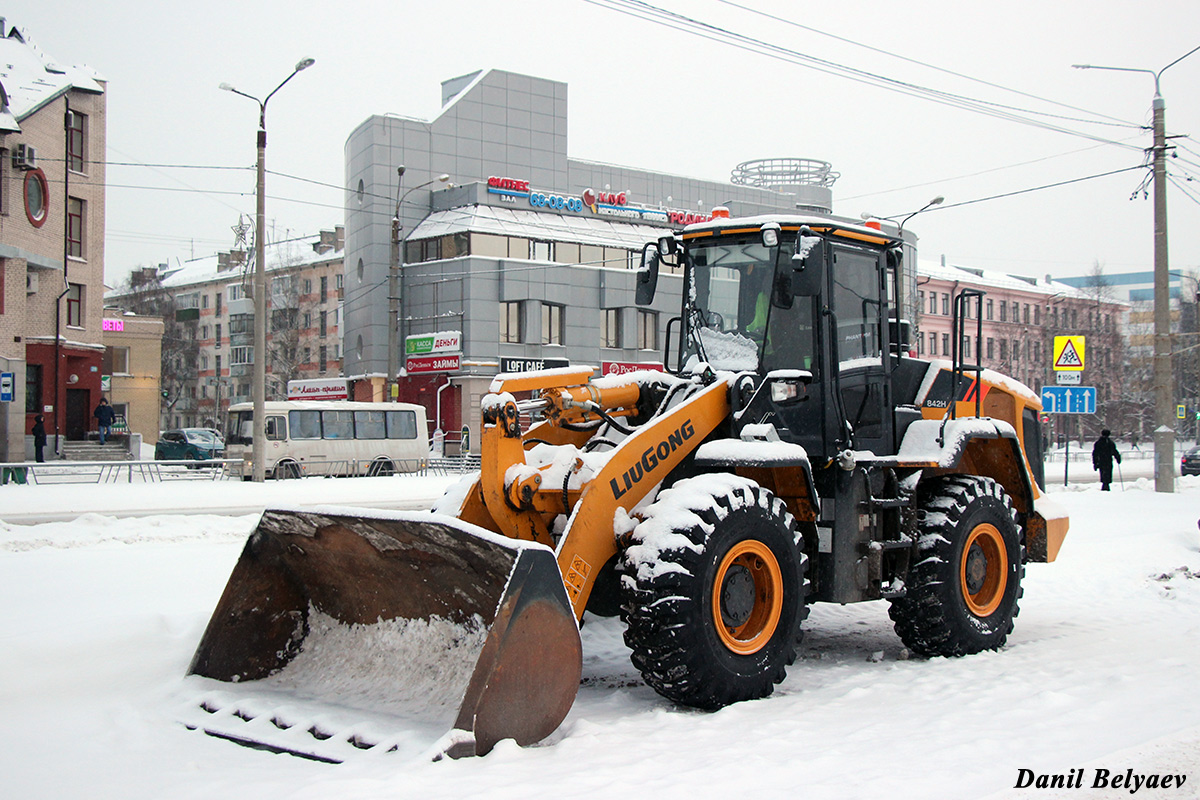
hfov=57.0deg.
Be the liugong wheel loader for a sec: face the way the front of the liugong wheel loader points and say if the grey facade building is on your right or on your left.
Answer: on your right

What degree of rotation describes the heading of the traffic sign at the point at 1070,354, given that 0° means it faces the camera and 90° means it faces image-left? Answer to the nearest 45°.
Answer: approximately 0°

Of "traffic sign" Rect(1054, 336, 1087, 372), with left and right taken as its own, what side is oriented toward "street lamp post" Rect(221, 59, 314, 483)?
right

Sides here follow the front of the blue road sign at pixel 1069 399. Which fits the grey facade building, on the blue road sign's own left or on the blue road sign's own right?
on the blue road sign's own right

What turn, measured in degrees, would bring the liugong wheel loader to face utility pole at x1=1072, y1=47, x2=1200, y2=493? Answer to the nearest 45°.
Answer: approximately 180°

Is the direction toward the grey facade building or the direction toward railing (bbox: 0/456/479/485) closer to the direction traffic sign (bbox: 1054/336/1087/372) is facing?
the railing

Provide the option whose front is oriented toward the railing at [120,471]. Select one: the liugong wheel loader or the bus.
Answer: the bus

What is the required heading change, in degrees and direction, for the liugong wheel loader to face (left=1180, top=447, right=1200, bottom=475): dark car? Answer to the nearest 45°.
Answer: approximately 180°

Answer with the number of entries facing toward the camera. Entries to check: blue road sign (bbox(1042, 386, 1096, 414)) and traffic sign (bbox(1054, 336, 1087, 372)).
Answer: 2

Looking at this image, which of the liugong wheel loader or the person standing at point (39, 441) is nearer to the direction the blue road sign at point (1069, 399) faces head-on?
the liugong wheel loader

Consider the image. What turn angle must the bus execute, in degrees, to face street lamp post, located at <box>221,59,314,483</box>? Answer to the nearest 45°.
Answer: approximately 45° to its left

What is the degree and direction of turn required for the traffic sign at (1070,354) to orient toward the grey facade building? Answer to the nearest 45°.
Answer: approximately 135° to its right
